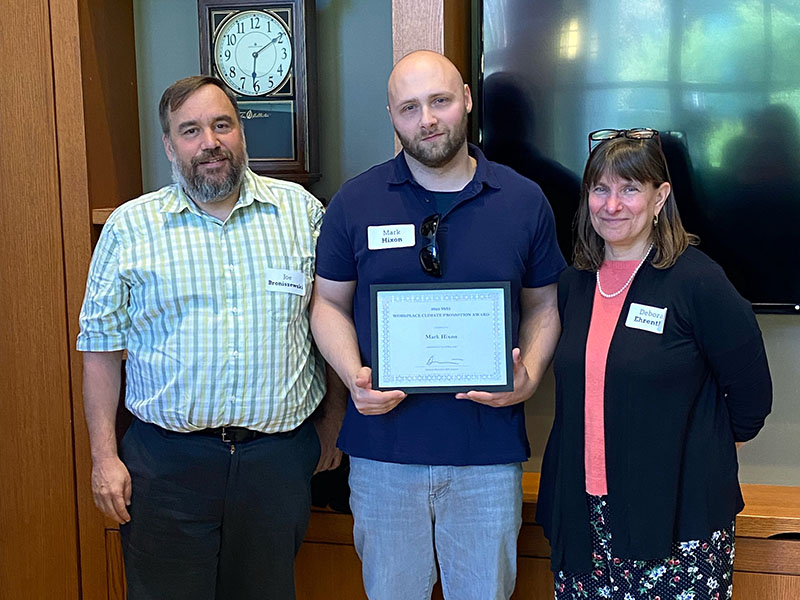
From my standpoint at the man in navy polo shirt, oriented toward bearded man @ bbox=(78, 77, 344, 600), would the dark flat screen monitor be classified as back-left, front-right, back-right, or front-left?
back-right

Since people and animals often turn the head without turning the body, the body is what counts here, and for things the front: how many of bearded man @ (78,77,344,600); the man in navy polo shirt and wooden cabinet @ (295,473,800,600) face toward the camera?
3

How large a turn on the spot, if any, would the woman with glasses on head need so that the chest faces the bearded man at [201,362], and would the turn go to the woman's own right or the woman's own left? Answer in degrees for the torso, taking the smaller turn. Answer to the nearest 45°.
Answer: approximately 45° to the woman's own right

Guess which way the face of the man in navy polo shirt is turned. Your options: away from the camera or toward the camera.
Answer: toward the camera

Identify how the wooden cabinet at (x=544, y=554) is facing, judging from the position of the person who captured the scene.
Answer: facing the viewer

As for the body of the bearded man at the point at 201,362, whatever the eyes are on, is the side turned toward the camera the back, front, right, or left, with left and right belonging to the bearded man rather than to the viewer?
front

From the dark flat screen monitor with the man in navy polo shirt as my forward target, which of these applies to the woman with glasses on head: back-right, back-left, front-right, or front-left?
front-left

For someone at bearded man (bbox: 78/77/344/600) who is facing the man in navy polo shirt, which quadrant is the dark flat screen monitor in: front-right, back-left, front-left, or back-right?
front-left

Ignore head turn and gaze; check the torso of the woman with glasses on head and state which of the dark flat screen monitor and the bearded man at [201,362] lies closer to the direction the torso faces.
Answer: the bearded man

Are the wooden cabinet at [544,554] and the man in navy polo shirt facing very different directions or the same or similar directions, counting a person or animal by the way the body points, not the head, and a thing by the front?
same or similar directions

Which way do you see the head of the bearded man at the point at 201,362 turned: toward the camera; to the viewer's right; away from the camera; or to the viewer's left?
toward the camera

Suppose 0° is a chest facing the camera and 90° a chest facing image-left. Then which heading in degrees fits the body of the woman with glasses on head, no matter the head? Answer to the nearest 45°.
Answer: approximately 45°

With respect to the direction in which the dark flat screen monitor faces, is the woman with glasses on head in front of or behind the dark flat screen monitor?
in front
